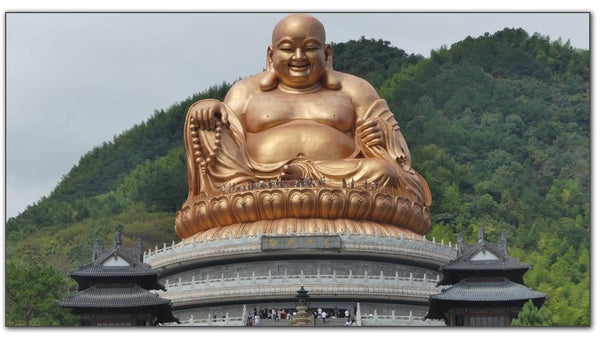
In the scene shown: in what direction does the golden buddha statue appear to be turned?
toward the camera

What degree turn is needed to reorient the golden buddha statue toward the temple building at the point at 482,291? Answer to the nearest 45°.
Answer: approximately 45° to its left

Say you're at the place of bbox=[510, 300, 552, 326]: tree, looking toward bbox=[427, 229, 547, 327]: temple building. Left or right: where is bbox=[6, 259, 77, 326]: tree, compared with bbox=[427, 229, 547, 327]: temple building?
left

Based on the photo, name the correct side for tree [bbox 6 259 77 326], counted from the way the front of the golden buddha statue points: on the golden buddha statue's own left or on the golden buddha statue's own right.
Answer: on the golden buddha statue's own right

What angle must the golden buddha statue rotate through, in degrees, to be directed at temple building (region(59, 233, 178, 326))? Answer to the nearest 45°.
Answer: approximately 45° to its right
